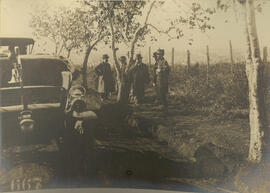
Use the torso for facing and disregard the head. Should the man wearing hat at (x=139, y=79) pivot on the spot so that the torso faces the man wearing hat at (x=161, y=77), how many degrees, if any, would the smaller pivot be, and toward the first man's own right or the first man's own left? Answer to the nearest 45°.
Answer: approximately 90° to the first man's own left

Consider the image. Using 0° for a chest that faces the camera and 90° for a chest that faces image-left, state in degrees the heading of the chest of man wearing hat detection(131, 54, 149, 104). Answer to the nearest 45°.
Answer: approximately 0°

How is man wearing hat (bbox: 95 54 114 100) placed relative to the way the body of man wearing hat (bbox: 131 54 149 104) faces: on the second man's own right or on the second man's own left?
on the second man's own right
